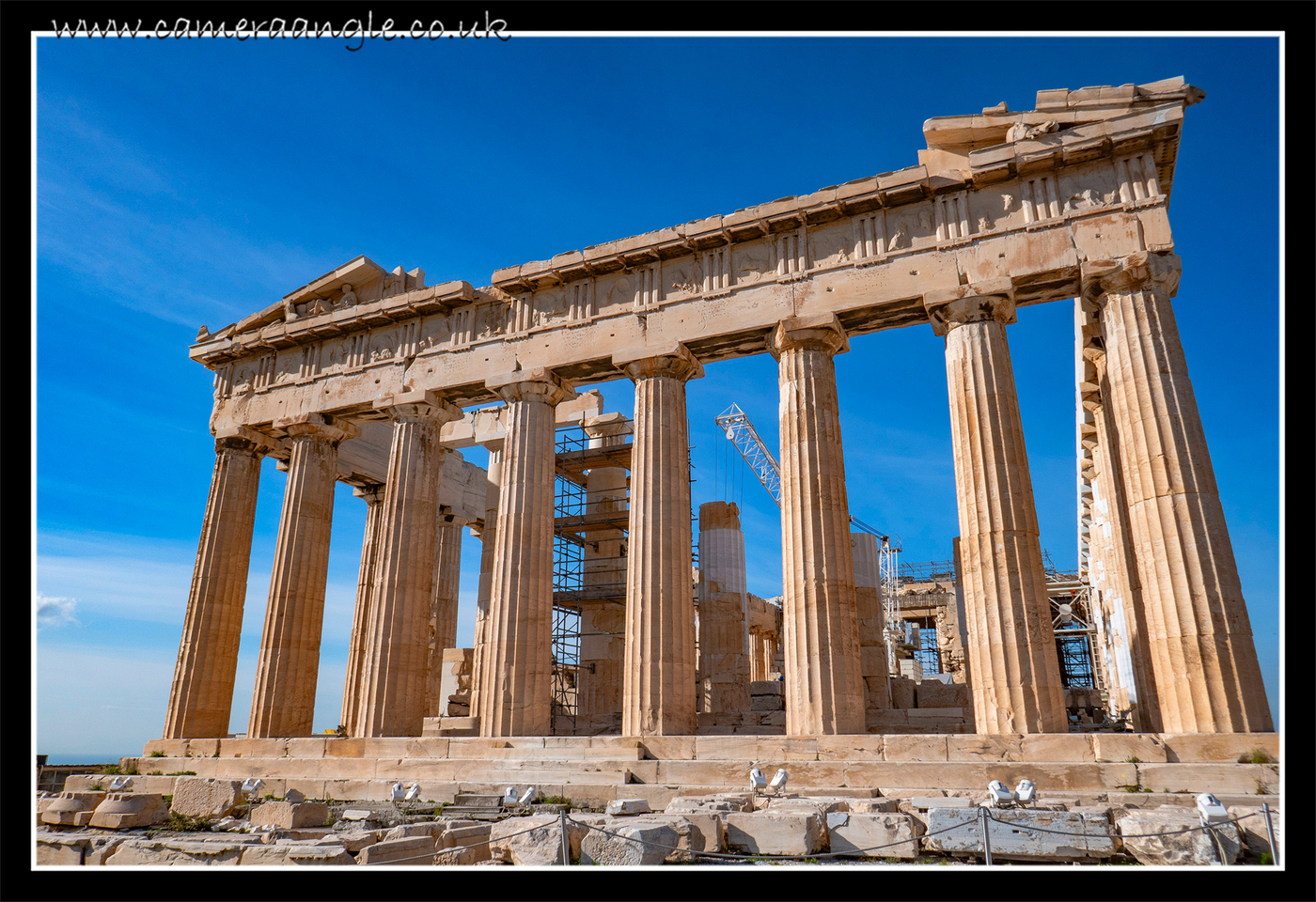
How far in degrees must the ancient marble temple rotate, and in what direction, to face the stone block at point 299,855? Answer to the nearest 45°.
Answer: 0° — it already faces it

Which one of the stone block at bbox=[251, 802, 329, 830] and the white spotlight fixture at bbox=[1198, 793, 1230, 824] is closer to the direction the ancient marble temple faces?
the stone block

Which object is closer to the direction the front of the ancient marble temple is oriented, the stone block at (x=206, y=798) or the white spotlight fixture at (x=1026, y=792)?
the stone block

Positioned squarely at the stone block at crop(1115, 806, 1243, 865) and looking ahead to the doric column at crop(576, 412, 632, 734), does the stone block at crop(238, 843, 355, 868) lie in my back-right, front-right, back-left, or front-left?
front-left

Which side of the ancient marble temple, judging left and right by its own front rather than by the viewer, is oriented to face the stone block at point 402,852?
front

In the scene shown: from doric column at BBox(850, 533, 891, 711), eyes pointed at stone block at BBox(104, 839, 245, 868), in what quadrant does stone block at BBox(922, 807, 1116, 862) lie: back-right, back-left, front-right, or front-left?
front-left

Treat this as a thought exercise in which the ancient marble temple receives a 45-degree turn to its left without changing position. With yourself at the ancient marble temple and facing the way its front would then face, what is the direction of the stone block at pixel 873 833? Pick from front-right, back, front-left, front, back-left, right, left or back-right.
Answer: front

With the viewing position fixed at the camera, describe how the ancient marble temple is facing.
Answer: facing the viewer and to the left of the viewer
